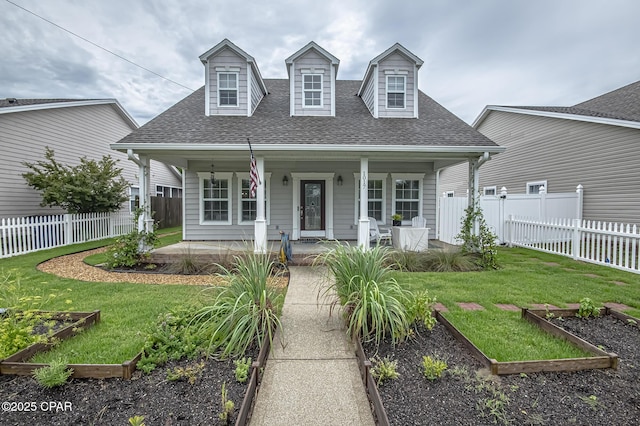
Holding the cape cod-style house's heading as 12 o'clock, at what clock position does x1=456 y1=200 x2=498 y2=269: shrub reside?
The shrub is roughly at 10 o'clock from the cape cod-style house.

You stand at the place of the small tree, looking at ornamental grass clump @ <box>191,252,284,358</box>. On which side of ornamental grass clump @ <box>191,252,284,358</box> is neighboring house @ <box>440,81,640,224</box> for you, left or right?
left

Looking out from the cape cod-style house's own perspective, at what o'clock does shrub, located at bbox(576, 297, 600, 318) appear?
The shrub is roughly at 11 o'clock from the cape cod-style house.

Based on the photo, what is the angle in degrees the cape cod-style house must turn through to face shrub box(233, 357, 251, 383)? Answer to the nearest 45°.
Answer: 0° — it already faces it

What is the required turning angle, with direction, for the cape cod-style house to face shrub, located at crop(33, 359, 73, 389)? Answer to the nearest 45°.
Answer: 0° — it already faces it

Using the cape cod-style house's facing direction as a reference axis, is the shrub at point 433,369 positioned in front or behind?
in front

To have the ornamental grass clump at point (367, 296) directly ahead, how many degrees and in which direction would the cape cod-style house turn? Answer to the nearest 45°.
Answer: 0° — it already faces it

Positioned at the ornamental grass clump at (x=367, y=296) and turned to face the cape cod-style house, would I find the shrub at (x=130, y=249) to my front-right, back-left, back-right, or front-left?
front-left

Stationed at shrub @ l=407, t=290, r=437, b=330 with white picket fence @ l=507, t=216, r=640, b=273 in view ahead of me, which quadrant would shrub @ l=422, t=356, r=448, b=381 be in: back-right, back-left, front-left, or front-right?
back-right

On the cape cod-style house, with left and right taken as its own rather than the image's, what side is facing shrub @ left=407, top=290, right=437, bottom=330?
front

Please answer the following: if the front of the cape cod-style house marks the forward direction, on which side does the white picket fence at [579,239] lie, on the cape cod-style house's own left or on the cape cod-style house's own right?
on the cape cod-style house's own left

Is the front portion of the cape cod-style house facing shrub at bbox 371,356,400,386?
yes

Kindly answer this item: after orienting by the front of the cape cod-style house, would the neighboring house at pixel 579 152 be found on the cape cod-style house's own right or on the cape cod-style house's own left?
on the cape cod-style house's own left

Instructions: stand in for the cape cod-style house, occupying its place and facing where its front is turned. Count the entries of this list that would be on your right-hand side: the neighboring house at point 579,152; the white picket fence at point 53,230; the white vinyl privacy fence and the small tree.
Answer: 2

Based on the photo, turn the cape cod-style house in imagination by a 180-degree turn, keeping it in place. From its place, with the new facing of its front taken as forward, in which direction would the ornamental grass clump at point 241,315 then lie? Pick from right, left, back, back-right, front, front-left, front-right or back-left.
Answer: back

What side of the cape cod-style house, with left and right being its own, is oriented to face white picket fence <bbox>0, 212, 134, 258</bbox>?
right
